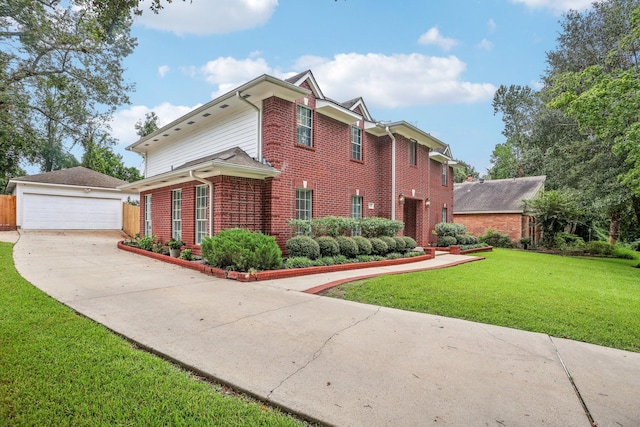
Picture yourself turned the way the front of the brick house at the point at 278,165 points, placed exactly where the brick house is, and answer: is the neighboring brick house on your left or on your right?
on your left

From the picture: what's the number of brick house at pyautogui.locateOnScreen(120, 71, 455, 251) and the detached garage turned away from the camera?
0

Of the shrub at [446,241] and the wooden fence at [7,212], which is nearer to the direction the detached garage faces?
the shrub

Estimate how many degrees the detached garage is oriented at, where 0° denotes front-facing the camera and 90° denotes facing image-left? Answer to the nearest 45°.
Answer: approximately 0°

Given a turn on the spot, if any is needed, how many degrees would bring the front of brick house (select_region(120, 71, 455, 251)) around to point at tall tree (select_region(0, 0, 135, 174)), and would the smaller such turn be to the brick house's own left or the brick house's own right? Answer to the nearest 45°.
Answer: approximately 135° to the brick house's own right

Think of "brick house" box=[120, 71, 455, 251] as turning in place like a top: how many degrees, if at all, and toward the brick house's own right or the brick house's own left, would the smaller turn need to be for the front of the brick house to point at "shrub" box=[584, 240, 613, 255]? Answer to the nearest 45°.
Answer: approximately 45° to the brick house's own left
